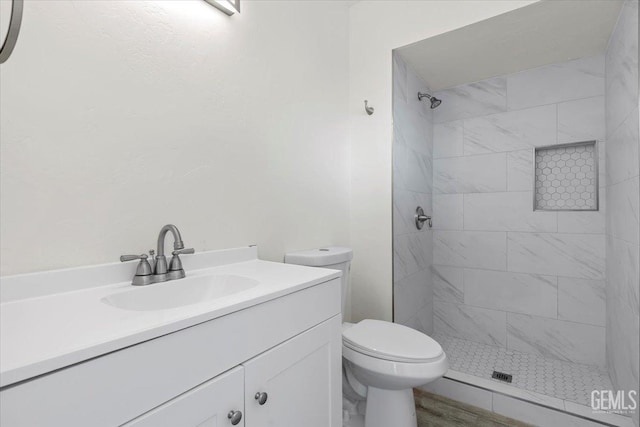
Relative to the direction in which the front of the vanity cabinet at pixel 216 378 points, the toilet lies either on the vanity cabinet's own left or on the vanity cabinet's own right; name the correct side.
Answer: on the vanity cabinet's own left

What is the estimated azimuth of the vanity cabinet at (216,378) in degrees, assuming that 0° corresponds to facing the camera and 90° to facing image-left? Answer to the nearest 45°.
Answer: approximately 315°

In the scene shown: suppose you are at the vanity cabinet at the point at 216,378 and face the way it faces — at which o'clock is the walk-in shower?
The walk-in shower is roughly at 10 o'clock from the vanity cabinet.

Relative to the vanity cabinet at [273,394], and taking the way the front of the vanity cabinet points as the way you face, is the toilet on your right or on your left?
on your left
